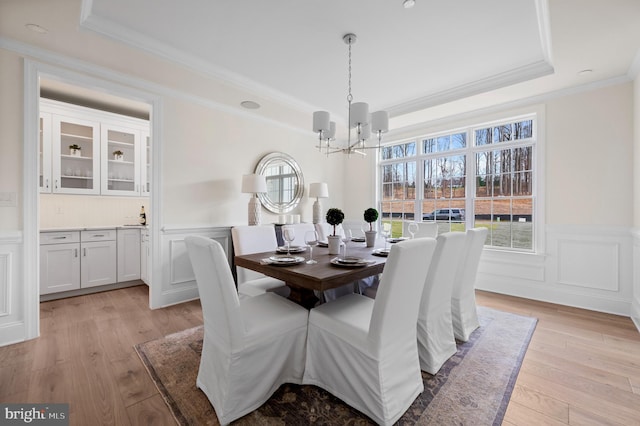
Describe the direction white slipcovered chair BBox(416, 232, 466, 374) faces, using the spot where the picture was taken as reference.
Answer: facing away from the viewer and to the left of the viewer

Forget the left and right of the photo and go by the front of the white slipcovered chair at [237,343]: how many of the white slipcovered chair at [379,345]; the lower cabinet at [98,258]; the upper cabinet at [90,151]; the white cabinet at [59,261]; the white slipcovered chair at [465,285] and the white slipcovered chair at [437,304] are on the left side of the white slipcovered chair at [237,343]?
3

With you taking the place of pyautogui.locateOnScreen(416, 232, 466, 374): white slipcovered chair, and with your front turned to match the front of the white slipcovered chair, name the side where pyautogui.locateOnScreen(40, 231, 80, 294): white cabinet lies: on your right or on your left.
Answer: on your left

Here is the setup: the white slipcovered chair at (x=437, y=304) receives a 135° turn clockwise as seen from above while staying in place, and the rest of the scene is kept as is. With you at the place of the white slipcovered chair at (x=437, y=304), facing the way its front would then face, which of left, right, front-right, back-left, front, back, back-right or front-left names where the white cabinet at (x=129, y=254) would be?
back

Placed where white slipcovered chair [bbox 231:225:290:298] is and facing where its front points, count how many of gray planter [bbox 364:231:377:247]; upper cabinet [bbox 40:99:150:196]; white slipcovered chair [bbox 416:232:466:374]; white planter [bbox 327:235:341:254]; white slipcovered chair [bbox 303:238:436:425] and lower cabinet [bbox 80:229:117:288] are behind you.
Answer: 2

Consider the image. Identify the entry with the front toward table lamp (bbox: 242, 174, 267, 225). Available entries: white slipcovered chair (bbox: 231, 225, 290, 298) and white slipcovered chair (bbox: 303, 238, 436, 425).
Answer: white slipcovered chair (bbox: 303, 238, 436, 425)

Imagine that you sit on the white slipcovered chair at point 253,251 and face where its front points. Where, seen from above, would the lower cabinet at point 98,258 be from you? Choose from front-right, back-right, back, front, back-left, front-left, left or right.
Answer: back

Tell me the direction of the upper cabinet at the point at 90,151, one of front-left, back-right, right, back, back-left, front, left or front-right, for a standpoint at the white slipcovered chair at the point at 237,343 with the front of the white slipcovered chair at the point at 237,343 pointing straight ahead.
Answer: left

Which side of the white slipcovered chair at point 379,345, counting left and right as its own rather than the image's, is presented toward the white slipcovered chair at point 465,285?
right

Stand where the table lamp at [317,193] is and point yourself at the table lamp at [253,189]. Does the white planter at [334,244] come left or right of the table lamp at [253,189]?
left

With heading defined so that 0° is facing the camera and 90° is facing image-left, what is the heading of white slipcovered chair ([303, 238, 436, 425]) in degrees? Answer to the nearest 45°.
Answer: approximately 135°

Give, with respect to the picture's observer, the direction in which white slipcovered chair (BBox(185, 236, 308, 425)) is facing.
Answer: facing away from the viewer and to the right of the viewer

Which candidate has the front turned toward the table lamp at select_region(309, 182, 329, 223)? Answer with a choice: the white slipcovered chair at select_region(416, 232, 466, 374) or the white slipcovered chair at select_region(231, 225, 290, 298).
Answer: the white slipcovered chair at select_region(416, 232, 466, 374)

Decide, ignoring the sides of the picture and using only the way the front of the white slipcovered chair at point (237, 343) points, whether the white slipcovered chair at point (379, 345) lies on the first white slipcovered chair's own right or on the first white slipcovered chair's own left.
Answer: on the first white slipcovered chair's own right
